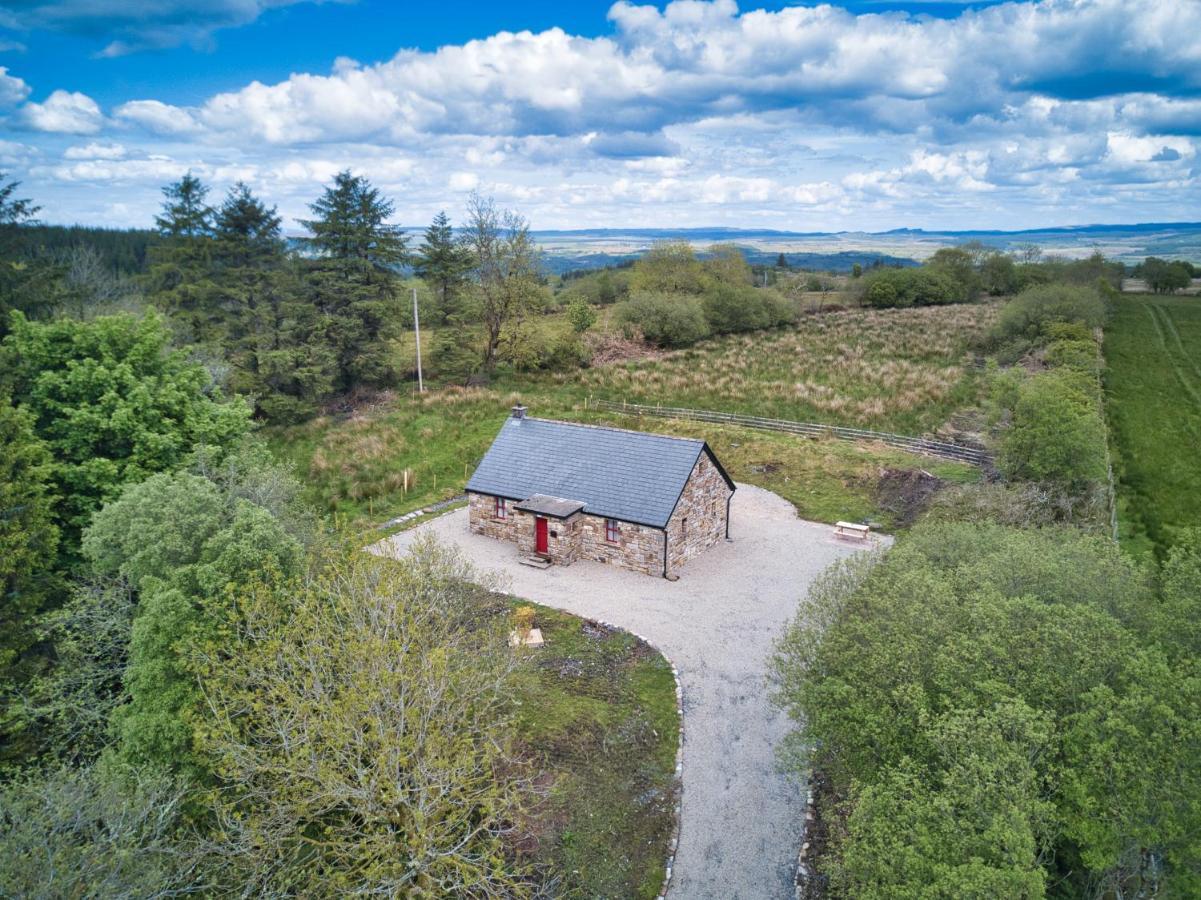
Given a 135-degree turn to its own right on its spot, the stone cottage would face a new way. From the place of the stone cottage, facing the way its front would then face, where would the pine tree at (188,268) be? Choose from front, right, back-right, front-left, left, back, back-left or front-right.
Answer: front-left

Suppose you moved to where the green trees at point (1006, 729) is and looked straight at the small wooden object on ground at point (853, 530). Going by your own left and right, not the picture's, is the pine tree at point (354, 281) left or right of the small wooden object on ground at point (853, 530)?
left

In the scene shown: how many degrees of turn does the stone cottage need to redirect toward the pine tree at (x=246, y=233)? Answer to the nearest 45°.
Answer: approximately 90° to its right

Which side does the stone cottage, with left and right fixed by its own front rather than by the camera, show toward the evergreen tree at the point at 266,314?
right

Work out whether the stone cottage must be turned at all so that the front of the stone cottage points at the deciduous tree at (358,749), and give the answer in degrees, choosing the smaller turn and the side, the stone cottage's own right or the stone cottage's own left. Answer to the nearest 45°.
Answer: approximately 45° to the stone cottage's own left

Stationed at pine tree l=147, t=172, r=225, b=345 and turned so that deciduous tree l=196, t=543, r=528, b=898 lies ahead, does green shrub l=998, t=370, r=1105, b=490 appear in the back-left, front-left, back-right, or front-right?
front-left

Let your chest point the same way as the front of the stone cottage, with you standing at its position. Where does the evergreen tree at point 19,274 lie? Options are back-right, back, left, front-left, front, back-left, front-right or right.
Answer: front-right

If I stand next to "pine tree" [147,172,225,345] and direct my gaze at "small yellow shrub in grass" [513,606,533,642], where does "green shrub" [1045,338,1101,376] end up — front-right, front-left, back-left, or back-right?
front-left

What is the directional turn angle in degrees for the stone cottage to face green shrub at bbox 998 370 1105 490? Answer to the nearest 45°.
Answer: approximately 135° to its left

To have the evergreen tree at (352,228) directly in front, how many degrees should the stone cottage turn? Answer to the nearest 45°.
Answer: approximately 90° to its right

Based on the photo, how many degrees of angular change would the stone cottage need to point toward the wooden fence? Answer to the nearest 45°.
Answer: approximately 180°

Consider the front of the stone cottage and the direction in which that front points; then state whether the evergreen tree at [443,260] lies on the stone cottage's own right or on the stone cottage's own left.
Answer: on the stone cottage's own right

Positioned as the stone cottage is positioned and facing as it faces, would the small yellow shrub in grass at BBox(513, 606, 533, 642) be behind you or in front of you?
in front

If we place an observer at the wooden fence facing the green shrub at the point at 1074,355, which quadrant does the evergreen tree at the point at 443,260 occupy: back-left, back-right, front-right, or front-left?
back-left

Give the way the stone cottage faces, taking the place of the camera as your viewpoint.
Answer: facing the viewer and to the left of the viewer

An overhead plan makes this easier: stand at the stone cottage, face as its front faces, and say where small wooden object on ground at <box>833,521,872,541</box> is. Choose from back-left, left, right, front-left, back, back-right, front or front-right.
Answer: back-left
